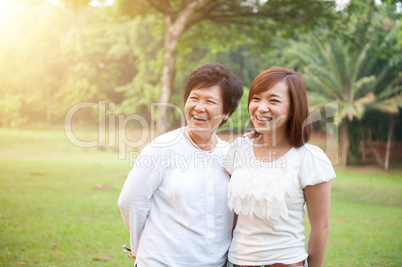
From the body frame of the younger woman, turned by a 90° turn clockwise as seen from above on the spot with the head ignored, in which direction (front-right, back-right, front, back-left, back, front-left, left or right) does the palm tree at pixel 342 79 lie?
front-right

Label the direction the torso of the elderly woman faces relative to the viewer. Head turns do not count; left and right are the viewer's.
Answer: facing the viewer and to the right of the viewer

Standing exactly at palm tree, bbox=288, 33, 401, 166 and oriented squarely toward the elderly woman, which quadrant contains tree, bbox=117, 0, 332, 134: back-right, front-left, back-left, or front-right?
front-right

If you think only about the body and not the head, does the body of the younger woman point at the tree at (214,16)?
no

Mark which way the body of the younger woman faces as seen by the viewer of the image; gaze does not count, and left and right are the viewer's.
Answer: facing the viewer and to the left of the viewer

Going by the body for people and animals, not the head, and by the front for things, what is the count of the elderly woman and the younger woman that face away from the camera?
0

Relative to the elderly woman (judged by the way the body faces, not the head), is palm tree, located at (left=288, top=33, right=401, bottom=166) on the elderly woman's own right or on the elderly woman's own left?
on the elderly woman's own left
